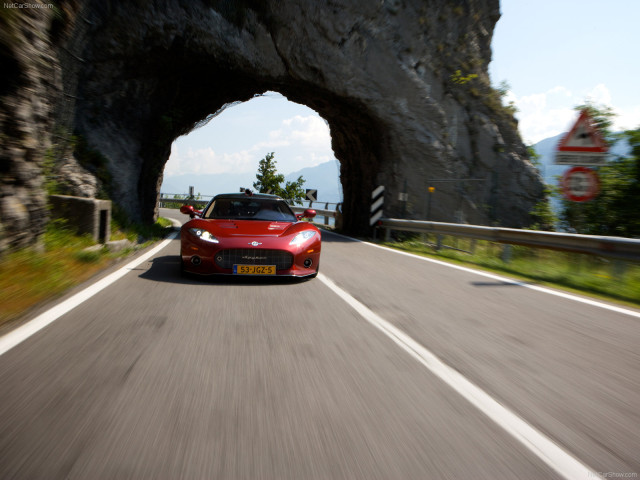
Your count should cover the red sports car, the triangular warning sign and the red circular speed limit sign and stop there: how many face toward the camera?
3

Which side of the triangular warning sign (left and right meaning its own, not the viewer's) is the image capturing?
front

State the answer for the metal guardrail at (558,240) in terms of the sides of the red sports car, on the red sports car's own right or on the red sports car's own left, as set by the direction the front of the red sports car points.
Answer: on the red sports car's own left

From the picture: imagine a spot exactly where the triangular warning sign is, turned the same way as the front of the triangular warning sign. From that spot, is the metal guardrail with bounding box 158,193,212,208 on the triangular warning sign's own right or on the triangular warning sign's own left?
on the triangular warning sign's own right

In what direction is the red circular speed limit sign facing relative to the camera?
toward the camera

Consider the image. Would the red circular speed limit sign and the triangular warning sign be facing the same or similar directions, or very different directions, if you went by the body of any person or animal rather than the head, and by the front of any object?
same or similar directions

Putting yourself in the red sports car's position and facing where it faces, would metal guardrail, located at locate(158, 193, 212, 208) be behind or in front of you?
behind

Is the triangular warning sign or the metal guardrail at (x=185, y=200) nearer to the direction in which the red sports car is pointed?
the triangular warning sign

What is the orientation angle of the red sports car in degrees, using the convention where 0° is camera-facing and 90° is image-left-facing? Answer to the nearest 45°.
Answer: approximately 0°

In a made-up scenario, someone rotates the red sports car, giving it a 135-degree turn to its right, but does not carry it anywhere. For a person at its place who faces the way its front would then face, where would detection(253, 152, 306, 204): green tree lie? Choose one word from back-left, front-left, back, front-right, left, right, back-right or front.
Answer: front-right
